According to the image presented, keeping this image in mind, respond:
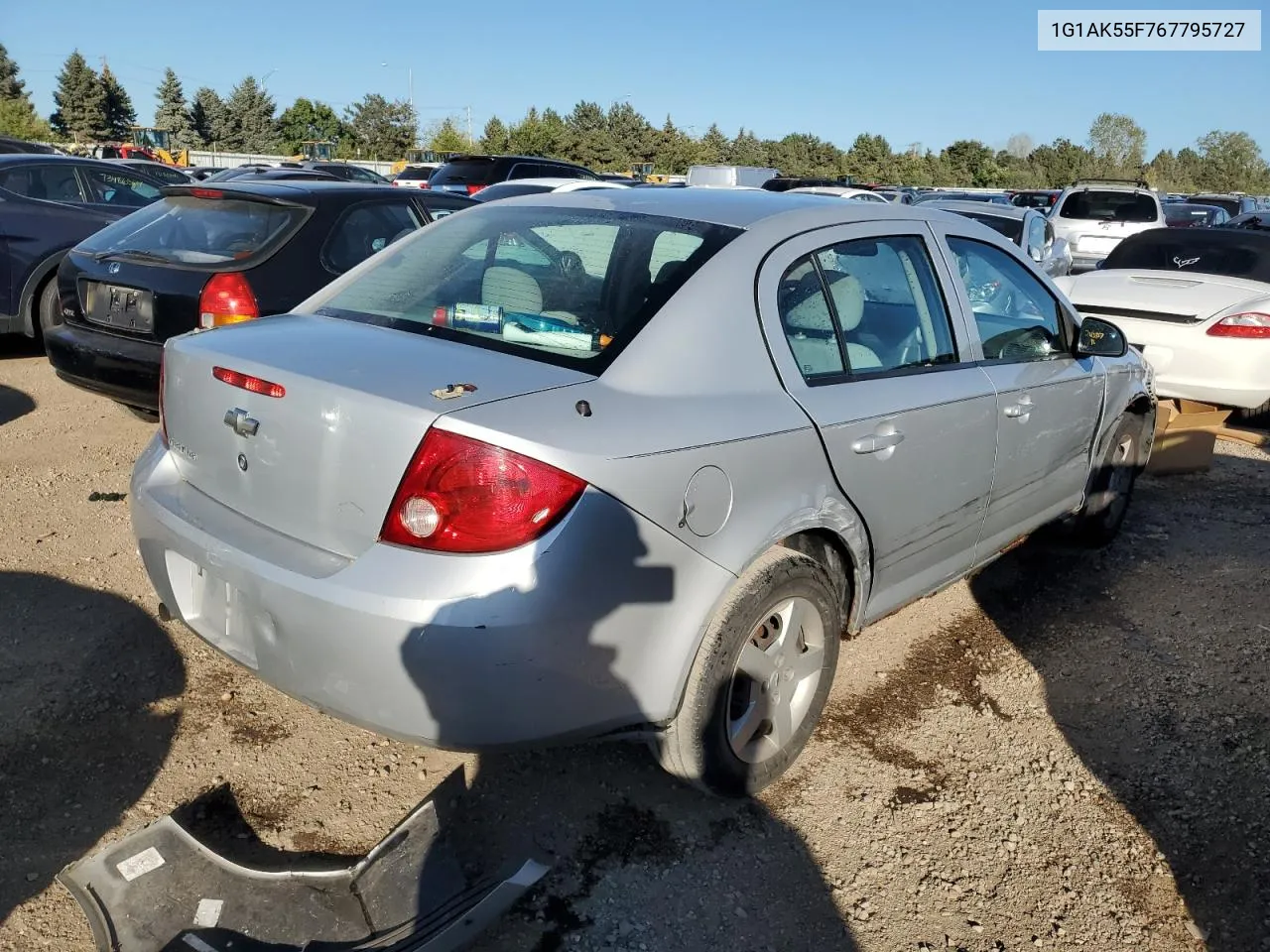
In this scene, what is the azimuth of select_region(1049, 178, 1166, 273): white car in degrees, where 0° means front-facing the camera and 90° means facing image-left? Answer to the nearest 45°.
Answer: approximately 180°

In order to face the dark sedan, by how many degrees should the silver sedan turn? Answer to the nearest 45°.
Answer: approximately 90° to its left

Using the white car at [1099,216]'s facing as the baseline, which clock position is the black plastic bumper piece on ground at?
The black plastic bumper piece on ground is roughly at 6 o'clock from the white car.

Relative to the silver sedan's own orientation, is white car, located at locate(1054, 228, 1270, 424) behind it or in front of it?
in front

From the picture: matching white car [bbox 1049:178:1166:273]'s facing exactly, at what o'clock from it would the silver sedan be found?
The silver sedan is roughly at 6 o'clock from the white car.

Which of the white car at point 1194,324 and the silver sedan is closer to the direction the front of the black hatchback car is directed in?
the white car

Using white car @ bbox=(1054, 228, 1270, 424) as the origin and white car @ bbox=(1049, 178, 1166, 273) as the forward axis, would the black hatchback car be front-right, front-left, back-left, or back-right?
back-left
